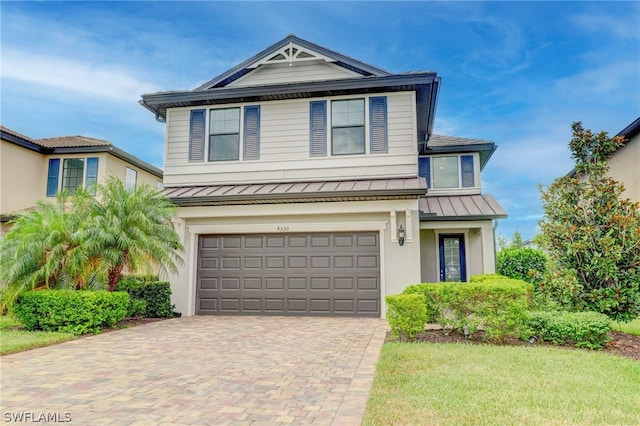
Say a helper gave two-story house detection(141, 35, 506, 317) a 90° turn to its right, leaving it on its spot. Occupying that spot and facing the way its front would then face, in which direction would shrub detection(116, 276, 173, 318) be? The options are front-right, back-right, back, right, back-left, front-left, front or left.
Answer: front

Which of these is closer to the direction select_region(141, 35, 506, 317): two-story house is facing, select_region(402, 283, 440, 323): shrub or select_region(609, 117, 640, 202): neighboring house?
the shrub

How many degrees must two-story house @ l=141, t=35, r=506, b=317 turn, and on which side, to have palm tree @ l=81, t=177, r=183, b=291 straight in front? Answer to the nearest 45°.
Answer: approximately 45° to its right

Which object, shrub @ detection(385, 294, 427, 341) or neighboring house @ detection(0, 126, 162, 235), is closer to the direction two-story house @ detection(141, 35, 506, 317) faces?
the shrub

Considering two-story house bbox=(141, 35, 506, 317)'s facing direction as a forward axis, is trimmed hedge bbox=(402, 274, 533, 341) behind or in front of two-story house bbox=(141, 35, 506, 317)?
in front

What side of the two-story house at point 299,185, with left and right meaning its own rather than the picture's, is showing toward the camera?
front

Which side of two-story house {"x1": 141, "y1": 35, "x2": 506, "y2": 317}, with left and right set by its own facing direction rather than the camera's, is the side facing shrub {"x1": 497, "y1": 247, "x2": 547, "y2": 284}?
left

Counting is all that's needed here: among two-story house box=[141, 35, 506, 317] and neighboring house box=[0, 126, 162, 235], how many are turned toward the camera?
2

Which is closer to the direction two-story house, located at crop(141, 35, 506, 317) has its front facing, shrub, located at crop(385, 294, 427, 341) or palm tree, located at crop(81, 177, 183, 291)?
the shrub

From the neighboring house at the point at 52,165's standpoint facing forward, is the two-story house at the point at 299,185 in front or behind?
in front

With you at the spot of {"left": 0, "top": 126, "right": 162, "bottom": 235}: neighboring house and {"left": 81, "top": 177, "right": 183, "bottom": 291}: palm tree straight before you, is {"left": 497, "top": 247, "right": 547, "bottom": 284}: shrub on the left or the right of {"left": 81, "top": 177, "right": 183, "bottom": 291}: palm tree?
left

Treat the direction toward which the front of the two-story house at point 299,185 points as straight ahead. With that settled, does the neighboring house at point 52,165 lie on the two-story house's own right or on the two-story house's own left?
on the two-story house's own right

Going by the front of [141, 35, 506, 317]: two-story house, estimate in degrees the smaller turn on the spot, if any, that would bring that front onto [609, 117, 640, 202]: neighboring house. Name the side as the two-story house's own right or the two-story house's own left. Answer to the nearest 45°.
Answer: approximately 90° to the two-story house's own left

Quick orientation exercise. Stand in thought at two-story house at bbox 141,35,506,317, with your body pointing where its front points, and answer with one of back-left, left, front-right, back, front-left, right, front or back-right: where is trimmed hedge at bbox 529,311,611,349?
front-left

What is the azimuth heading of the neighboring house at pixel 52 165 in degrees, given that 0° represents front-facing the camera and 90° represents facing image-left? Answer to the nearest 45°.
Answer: approximately 0°
